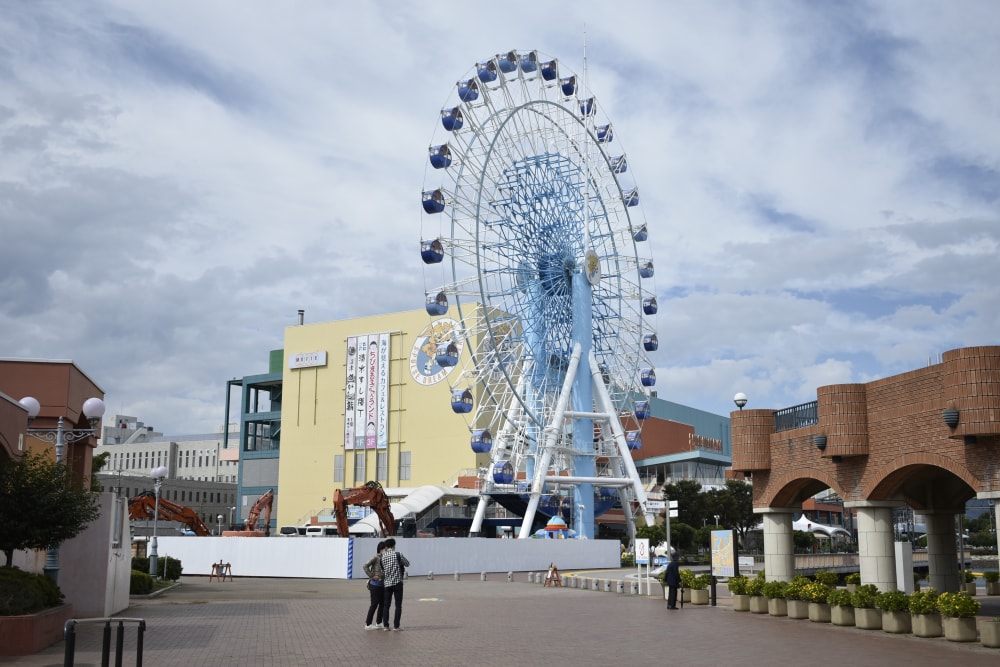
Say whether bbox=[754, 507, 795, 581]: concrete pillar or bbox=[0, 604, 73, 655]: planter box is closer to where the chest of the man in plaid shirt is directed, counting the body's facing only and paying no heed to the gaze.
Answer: the concrete pillar

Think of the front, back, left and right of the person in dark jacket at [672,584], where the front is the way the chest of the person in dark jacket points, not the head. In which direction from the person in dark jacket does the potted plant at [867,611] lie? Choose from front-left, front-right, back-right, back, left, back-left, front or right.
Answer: back-right

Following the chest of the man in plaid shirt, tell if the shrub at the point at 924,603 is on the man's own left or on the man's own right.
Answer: on the man's own right

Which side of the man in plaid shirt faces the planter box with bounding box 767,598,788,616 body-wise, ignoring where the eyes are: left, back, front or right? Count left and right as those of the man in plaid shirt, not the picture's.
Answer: right

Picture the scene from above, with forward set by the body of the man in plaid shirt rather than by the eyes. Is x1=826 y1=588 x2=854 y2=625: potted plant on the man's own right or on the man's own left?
on the man's own right

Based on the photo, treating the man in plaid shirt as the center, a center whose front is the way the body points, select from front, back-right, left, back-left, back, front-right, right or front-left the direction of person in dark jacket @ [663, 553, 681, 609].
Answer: front-right

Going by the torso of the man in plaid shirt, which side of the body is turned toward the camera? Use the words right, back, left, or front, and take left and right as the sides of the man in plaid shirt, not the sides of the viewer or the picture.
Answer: back

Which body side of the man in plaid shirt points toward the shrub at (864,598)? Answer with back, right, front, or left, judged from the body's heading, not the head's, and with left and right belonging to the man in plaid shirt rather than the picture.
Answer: right

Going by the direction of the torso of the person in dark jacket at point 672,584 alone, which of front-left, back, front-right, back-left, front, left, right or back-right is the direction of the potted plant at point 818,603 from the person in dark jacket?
back-right

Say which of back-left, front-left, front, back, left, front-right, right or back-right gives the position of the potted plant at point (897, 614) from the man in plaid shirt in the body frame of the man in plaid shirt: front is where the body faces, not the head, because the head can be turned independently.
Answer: right
